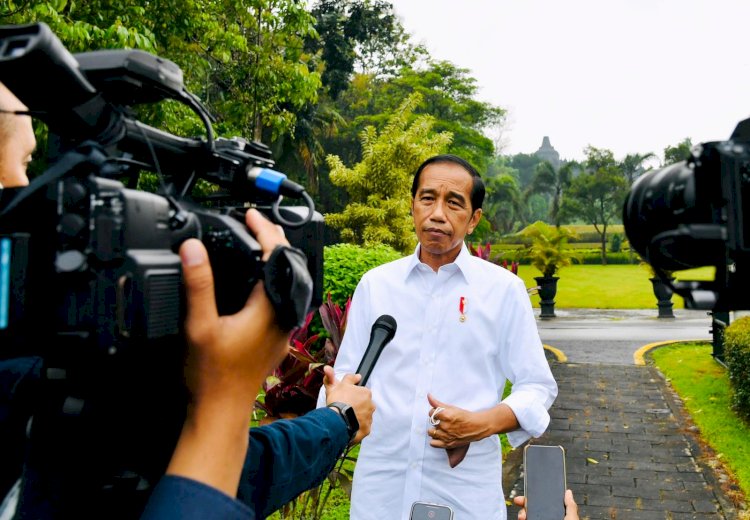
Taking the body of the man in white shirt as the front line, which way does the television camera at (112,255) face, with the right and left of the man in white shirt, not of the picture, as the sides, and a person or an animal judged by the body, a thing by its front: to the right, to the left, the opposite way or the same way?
the opposite way

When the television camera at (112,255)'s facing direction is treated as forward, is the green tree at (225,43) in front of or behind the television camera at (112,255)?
in front

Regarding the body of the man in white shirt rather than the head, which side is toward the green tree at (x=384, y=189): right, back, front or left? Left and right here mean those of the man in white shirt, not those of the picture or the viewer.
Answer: back

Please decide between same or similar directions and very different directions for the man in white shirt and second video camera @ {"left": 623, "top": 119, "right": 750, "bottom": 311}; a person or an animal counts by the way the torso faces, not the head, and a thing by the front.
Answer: very different directions

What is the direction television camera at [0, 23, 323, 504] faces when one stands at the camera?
facing away from the viewer and to the right of the viewer

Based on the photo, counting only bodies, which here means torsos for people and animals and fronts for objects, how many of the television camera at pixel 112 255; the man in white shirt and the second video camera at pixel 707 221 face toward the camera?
1

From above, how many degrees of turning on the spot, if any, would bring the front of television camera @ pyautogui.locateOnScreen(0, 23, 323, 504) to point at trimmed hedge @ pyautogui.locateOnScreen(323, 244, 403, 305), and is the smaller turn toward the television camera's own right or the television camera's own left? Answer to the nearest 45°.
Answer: approximately 45° to the television camera's own left

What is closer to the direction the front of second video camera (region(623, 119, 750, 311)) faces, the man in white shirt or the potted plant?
the man in white shirt

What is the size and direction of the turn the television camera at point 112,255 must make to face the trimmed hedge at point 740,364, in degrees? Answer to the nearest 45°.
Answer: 0° — it already faces it

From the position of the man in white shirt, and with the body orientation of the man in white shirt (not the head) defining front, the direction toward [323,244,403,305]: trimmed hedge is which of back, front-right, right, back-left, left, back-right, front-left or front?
back

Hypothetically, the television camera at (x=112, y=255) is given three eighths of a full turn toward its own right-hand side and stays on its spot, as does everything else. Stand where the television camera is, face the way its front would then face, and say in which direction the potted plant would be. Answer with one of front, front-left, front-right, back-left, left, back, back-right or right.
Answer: back-left

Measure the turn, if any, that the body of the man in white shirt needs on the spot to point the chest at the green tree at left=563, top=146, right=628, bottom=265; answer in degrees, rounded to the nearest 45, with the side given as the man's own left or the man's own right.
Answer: approximately 180°

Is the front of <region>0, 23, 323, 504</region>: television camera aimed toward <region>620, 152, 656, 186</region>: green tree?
yes

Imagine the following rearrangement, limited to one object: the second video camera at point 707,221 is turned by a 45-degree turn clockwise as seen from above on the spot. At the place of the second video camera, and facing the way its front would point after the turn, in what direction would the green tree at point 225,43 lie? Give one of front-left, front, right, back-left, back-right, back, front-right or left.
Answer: front-left

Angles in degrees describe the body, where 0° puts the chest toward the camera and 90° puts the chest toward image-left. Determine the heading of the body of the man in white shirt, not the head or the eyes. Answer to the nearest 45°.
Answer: approximately 0°

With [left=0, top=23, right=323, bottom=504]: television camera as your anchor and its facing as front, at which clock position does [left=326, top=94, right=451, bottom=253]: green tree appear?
The green tree is roughly at 11 o'clock from the television camera.
